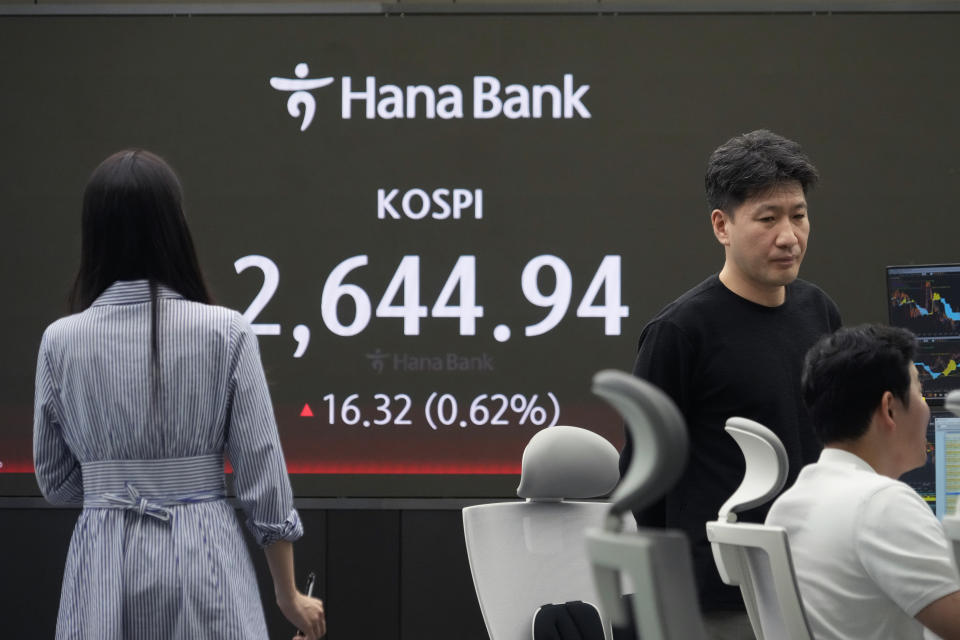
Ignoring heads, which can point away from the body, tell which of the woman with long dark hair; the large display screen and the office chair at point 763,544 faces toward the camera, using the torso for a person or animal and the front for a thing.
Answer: the large display screen

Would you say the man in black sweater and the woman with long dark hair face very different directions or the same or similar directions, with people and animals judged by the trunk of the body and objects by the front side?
very different directions

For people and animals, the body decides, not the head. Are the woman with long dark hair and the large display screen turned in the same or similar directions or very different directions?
very different directions

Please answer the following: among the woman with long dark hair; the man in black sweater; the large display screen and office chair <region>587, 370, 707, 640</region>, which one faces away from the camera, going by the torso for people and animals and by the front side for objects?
the woman with long dark hair

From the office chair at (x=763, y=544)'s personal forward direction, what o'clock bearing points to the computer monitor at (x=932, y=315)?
The computer monitor is roughly at 11 o'clock from the office chair.

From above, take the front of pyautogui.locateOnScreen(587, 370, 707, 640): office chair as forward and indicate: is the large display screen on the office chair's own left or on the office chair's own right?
on the office chair's own left

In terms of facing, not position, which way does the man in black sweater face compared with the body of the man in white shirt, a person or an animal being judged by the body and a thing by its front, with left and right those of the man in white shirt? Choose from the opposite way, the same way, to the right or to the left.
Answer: to the right

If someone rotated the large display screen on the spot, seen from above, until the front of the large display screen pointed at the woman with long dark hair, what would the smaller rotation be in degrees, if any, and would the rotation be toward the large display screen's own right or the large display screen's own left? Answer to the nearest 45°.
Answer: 0° — it already faces them

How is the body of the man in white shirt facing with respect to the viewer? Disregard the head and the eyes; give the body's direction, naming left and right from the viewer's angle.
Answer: facing away from the viewer and to the right of the viewer

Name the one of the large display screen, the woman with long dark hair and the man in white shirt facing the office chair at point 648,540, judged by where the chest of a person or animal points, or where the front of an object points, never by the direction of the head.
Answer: the large display screen

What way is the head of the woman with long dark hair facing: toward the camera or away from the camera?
away from the camera

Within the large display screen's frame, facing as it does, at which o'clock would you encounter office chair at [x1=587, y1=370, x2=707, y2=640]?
The office chair is roughly at 12 o'clock from the large display screen.

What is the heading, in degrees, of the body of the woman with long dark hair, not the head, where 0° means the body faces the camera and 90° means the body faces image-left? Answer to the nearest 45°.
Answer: approximately 180°

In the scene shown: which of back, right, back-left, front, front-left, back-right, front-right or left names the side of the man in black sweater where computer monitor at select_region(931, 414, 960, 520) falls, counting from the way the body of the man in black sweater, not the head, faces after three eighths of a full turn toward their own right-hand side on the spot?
back-right
